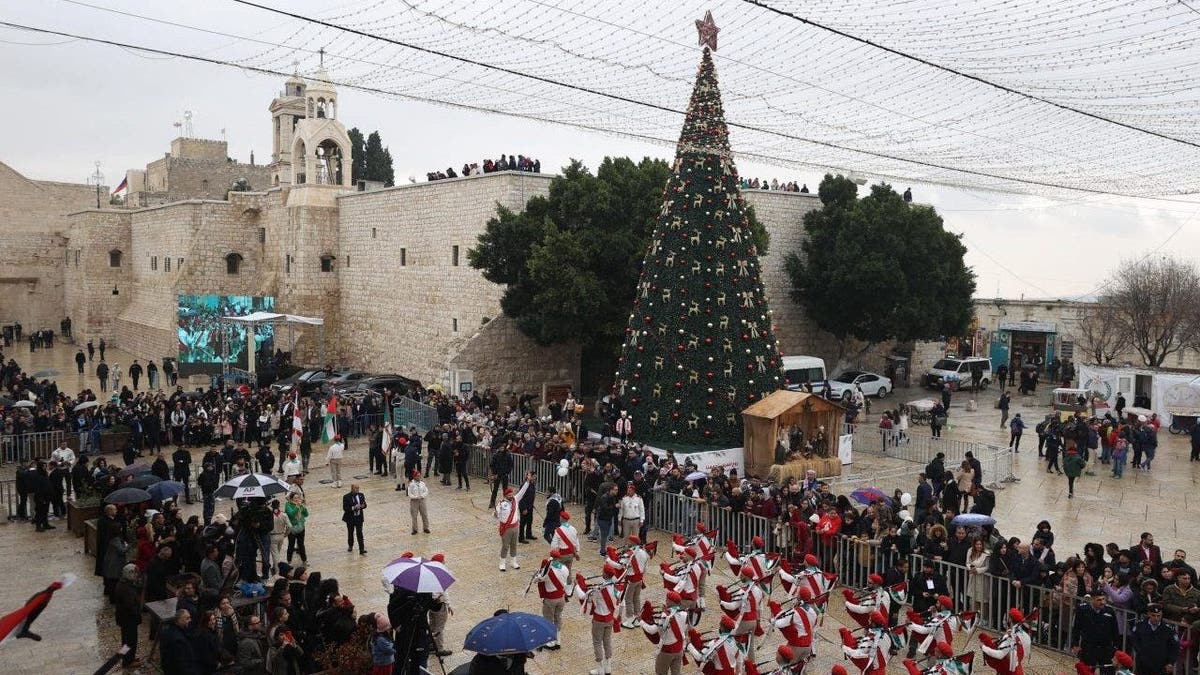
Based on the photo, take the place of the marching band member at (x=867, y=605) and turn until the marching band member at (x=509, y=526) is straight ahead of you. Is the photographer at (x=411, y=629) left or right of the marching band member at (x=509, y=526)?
left

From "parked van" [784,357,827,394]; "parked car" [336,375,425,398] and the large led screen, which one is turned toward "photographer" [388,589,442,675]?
the large led screen

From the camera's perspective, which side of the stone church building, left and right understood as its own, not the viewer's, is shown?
front

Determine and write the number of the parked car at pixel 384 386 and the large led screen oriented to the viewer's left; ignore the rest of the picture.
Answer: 1

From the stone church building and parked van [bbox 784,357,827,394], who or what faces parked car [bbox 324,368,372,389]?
the stone church building

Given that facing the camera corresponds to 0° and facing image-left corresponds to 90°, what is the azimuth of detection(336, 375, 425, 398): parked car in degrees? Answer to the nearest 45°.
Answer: approximately 90°

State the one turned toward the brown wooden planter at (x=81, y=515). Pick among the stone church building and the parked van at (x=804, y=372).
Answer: the stone church building
